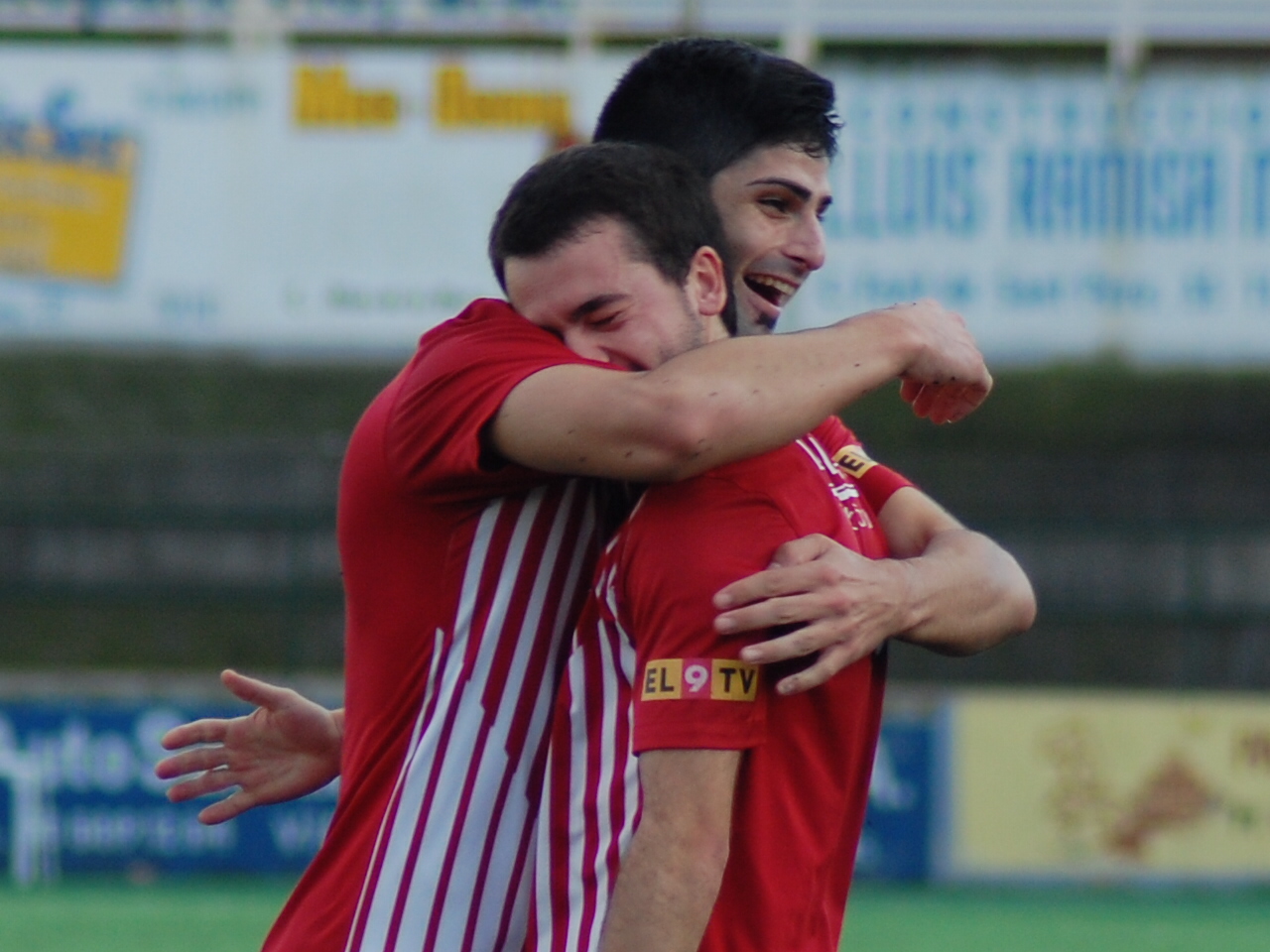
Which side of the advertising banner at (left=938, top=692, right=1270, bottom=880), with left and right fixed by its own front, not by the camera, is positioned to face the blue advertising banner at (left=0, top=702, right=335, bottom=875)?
right

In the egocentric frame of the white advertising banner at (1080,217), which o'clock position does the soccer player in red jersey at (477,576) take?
The soccer player in red jersey is roughly at 12 o'clock from the white advertising banner.

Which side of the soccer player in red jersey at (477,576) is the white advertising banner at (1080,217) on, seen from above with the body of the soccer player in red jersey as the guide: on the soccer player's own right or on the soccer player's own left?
on the soccer player's own left

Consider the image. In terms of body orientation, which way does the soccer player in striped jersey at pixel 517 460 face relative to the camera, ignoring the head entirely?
to the viewer's right

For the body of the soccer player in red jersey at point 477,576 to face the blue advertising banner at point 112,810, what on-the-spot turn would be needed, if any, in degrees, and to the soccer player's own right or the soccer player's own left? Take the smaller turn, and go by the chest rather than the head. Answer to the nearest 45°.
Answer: approximately 90° to the soccer player's own left

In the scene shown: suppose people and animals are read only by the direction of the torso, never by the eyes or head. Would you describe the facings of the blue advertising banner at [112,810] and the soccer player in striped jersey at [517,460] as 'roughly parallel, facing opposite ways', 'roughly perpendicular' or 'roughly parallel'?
roughly perpendicular

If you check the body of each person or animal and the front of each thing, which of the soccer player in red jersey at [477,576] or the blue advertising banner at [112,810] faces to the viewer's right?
the soccer player in red jersey
